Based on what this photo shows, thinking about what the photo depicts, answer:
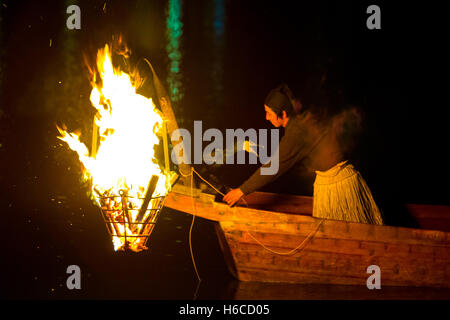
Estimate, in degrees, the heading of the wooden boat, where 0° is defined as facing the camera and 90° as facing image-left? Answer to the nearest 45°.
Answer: approximately 90°

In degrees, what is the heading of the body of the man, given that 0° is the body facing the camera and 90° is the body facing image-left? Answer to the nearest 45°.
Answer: approximately 90°
